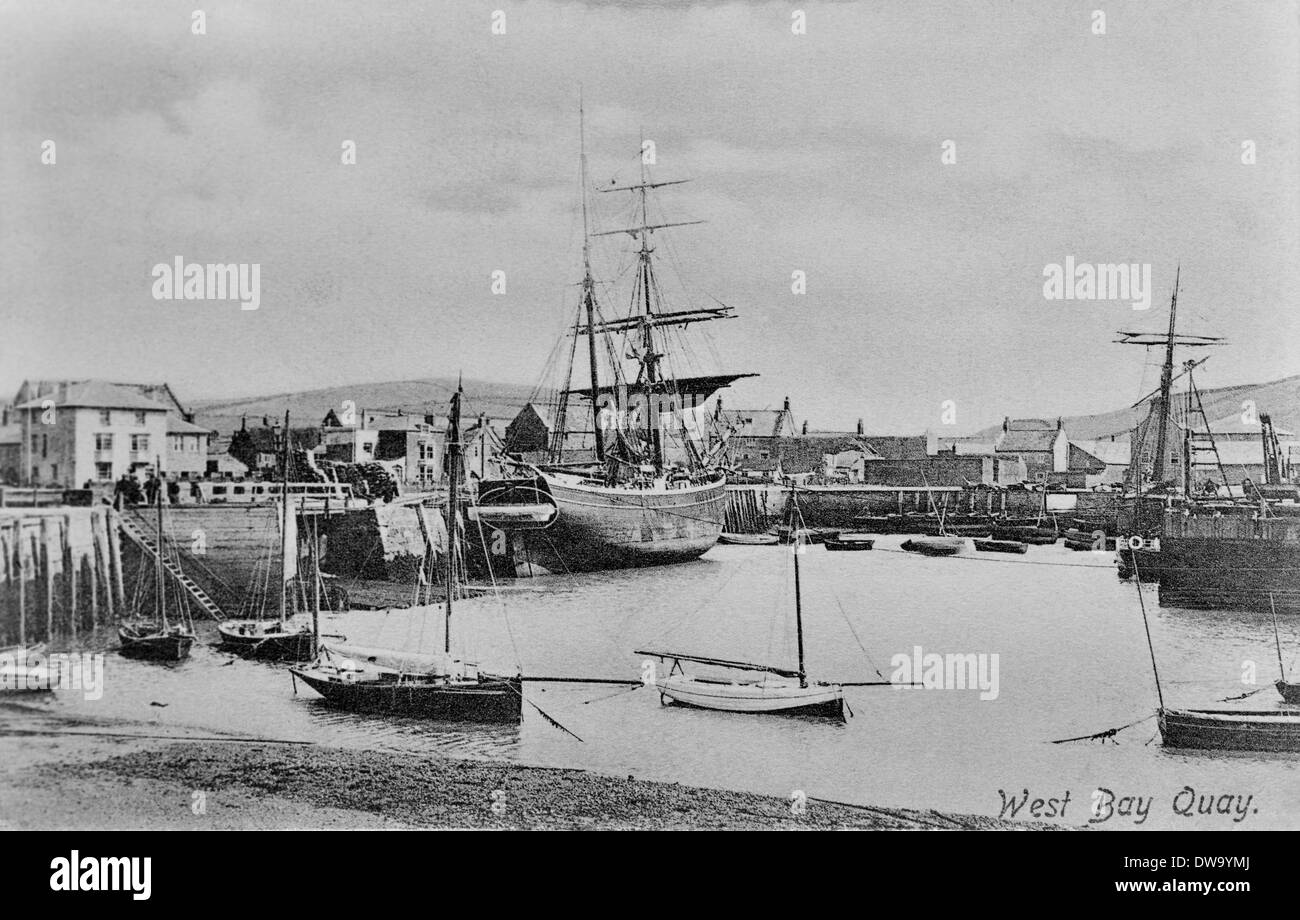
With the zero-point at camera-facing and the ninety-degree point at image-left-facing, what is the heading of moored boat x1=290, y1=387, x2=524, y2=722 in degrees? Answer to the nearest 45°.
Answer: approximately 270°

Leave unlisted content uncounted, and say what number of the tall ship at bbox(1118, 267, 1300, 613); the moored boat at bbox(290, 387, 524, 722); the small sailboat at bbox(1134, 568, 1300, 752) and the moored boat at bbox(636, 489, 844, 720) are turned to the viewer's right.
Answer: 2

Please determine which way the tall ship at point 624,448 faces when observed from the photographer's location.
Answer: facing away from the viewer and to the right of the viewer

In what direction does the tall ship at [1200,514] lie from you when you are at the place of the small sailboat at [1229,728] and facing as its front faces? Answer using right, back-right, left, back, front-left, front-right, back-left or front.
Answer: right

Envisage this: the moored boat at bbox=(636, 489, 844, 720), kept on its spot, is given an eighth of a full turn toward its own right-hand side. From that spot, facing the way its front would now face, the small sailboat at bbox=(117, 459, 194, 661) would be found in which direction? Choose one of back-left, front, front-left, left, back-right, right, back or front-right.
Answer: back-right

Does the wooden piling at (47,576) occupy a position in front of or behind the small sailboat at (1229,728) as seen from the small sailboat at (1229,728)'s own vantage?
in front

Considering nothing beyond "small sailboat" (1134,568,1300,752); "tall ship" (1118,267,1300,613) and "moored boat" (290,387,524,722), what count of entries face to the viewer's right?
1

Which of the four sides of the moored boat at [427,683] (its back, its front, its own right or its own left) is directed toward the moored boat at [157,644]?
back

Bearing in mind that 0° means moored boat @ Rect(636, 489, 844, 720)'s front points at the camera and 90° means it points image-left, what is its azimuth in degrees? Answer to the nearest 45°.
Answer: approximately 270°

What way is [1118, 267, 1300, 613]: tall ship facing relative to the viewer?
to the viewer's left
